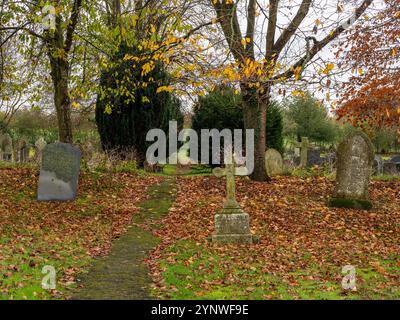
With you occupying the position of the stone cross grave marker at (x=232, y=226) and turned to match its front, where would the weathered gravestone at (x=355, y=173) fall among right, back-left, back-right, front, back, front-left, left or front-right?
back-left

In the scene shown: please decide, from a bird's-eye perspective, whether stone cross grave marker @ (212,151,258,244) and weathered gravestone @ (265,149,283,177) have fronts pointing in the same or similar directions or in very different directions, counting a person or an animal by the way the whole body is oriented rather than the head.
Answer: same or similar directions

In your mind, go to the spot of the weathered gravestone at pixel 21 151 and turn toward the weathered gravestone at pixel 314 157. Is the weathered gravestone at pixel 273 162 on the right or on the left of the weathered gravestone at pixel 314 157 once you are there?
right

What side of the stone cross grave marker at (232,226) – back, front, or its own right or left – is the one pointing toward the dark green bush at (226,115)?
back

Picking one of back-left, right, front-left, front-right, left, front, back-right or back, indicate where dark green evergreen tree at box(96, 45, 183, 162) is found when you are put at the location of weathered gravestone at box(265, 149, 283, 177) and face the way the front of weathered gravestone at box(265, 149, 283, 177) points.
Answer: right

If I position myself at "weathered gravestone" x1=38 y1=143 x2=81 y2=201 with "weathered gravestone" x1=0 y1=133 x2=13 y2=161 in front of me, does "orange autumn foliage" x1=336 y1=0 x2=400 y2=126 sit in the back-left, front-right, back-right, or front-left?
back-right

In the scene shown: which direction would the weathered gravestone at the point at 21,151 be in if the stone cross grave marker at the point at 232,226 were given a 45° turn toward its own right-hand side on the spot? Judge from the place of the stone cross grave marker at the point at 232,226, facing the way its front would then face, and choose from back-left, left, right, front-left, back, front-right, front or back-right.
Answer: right

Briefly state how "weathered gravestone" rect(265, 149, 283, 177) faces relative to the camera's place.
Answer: facing the viewer

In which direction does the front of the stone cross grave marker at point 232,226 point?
toward the camera

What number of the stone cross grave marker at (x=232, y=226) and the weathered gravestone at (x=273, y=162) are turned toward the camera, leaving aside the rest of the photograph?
2

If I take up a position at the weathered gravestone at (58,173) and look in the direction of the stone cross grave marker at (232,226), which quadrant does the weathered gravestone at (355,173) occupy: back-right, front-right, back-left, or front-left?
front-left

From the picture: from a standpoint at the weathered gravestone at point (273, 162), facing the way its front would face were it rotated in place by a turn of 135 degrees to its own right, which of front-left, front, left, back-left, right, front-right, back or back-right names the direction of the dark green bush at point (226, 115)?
front

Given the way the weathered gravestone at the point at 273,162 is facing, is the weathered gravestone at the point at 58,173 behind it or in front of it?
in front
